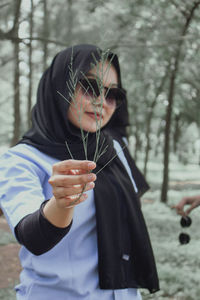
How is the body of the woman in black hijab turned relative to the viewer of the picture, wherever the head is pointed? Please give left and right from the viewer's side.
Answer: facing the viewer and to the right of the viewer
